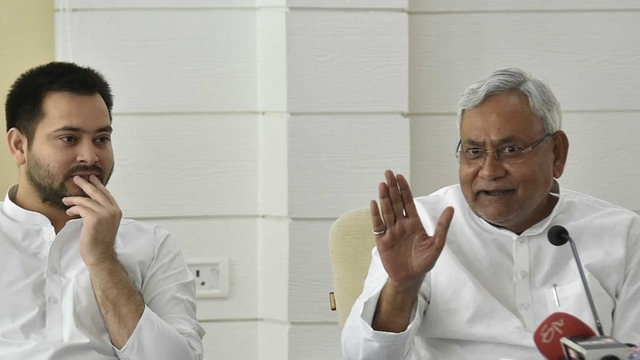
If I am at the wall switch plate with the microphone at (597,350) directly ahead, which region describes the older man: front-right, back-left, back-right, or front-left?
front-left

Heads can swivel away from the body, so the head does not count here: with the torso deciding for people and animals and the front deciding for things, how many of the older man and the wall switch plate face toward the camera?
2

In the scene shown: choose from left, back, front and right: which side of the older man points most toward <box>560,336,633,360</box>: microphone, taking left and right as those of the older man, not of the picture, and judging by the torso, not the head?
front

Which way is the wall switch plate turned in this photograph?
toward the camera

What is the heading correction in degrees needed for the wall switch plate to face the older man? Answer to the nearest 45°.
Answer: approximately 45° to its left

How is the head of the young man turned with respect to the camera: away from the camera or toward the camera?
toward the camera

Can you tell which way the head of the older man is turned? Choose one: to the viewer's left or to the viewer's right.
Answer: to the viewer's left

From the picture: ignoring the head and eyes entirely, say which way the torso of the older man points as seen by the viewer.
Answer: toward the camera

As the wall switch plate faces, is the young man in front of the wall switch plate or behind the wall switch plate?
in front

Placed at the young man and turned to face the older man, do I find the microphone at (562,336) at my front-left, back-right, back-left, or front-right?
front-right
